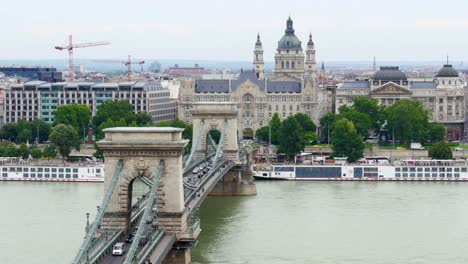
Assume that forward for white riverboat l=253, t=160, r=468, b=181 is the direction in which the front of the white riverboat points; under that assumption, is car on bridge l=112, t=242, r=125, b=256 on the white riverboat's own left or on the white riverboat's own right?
on the white riverboat's own left

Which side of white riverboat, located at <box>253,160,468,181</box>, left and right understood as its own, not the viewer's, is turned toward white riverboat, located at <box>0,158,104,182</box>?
front

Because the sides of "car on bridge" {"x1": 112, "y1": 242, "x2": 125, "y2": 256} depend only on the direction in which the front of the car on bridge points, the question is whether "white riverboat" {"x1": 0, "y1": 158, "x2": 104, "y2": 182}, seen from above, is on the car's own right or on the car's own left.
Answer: on the car's own right

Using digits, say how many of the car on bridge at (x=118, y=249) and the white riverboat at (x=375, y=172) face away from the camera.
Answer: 0

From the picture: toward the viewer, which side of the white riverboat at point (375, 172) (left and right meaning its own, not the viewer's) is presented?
left

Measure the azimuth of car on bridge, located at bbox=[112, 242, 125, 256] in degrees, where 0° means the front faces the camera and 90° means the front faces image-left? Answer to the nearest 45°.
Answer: approximately 45°

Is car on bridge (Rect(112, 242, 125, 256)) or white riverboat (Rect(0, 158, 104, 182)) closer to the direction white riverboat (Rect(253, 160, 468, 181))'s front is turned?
the white riverboat

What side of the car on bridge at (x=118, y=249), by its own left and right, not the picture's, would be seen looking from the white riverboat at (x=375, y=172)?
back

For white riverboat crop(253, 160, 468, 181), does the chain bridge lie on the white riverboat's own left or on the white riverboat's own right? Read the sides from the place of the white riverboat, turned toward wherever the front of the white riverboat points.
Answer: on the white riverboat's own left
